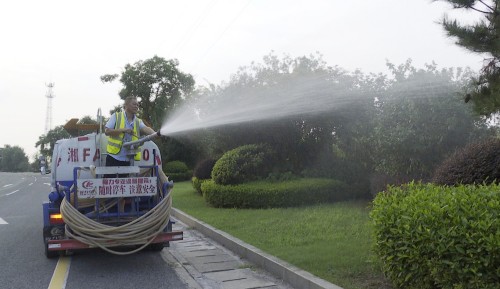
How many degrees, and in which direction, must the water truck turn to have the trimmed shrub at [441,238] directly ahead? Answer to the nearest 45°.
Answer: approximately 135° to its right

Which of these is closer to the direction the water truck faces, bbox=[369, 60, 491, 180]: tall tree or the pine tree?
the tall tree

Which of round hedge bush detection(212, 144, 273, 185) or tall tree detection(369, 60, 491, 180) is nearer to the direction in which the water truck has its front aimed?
the round hedge bush

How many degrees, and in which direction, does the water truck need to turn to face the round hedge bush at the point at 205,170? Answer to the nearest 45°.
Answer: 0° — it already faces it

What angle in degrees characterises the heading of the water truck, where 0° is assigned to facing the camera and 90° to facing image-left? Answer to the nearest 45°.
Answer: approximately 180°

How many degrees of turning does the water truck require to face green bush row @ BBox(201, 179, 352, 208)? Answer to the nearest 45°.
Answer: approximately 45° to its right

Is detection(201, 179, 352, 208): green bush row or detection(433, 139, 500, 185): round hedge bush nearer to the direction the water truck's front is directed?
the green bush row

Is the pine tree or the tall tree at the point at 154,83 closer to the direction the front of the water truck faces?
the tall tree

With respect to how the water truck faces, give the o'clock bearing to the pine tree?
The pine tree is roughly at 4 o'clock from the water truck.

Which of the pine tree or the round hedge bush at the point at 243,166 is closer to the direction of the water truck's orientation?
the round hedge bush

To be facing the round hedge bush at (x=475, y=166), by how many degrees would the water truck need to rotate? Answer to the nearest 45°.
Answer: approximately 90° to its right

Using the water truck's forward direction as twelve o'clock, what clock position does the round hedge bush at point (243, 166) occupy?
The round hedge bush is roughly at 1 o'clock from the water truck.
